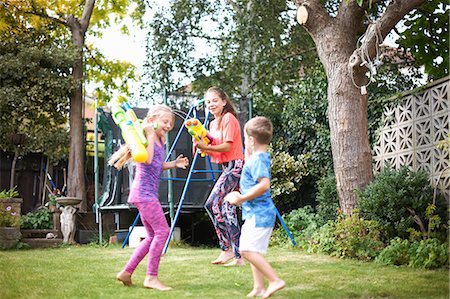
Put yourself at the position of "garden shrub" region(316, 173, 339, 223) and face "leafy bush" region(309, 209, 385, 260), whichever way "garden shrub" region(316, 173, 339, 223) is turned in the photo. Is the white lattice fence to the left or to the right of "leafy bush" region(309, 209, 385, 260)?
left
